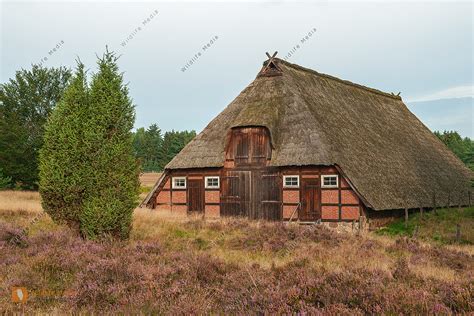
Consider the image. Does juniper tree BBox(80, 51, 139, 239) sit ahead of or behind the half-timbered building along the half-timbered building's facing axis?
ahead

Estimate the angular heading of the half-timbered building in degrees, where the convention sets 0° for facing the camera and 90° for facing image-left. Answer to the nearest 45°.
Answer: approximately 45°

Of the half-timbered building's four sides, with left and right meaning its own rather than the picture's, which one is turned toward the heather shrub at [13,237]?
front

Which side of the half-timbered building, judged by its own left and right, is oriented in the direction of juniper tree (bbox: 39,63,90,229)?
front
